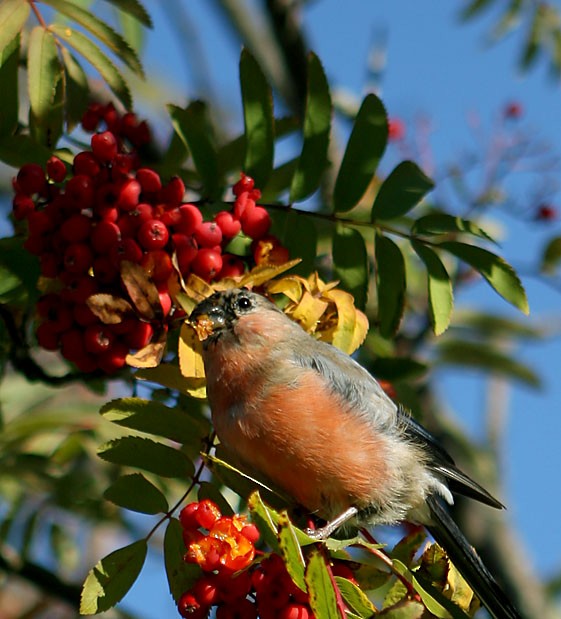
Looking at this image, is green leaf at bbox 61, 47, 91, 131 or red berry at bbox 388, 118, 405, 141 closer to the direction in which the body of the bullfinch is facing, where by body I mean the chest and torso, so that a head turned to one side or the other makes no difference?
the green leaf

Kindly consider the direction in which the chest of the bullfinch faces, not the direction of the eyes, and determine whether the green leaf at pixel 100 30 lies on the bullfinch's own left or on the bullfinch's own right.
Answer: on the bullfinch's own right

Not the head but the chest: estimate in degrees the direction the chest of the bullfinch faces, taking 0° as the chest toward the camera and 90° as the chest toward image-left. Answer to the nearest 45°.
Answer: approximately 45°

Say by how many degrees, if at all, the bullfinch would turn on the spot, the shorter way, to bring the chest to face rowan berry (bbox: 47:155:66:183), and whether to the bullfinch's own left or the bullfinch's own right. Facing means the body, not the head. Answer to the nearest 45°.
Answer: approximately 45° to the bullfinch's own right

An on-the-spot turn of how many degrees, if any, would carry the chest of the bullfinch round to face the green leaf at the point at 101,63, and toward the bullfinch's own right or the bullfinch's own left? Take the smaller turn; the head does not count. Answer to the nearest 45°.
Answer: approximately 45° to the bullfinch's own right

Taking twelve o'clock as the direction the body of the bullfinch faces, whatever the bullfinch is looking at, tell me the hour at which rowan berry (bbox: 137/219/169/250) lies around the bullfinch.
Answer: The rowan berry is roughly at 1 o'clock from the bullfinch.

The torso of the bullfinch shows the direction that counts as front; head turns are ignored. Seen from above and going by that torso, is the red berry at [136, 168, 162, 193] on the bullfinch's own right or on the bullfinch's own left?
on the bullfinch's own right

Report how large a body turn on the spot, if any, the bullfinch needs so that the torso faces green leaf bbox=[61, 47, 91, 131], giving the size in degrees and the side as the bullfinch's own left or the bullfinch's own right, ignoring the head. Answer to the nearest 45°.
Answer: approximately 45° to the bullfinch's own right
